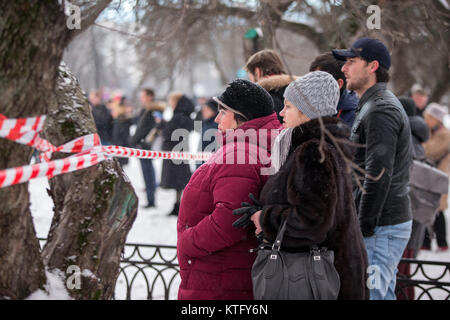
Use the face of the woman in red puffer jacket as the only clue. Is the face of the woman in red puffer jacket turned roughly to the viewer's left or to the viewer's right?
to the viewer's left

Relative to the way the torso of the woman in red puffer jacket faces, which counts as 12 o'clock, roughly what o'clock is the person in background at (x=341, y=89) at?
The person in background is roughly at 4 o'clock from the woman in red puffer jacket.

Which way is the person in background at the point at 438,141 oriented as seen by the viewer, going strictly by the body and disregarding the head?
to the viewer's left

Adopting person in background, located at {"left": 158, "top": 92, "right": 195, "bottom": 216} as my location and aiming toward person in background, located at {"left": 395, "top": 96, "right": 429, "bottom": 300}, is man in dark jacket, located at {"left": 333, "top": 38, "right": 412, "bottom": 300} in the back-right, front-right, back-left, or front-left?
front-right

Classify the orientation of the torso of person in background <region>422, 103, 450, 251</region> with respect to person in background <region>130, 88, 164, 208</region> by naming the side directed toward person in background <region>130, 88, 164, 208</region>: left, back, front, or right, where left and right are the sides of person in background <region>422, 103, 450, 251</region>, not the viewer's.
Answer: front

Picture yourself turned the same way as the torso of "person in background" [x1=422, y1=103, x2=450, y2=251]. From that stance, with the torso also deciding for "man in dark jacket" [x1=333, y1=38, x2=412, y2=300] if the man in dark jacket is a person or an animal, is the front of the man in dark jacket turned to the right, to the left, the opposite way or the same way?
the same way

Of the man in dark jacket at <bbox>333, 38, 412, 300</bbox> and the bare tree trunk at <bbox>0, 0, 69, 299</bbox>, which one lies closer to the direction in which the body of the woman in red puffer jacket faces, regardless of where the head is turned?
the bare tree trunk

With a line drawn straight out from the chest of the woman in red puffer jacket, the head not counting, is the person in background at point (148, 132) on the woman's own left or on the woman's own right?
on the woman's own right

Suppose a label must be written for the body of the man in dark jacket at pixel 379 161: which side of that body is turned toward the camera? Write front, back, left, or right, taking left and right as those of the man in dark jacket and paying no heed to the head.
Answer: left
